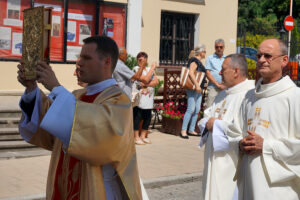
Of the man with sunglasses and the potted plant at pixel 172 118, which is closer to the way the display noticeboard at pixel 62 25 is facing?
the man with sunglasses

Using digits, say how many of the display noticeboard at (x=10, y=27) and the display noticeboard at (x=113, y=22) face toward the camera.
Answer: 2

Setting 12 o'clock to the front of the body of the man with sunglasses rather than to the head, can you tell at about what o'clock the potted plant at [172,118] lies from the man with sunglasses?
The potted plant is roughly at 4 o'clock from the man with sunglasses.

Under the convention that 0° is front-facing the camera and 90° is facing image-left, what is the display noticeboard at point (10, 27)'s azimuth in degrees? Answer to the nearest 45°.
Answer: approximately 0°

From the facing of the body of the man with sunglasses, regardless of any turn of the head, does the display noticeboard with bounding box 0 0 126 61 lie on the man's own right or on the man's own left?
on the man's own right

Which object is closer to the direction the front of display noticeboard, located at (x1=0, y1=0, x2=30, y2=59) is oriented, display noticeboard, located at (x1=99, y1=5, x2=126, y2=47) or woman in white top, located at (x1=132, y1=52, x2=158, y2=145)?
the woman in white top

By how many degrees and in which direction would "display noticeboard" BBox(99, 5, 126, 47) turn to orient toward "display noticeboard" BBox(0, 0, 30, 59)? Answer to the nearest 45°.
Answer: approximately 45° to its right

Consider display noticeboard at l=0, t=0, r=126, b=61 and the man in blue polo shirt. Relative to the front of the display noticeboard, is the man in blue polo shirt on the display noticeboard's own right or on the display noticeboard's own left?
on the display noticeboard's own left

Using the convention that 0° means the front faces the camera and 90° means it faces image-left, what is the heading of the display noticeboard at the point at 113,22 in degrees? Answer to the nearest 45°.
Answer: approximately 0°
